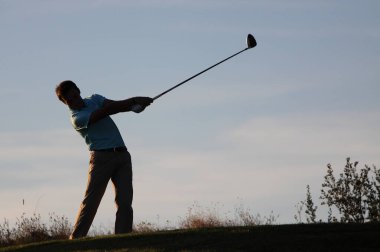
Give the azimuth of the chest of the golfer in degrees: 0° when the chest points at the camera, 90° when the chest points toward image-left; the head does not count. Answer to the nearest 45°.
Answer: approximately 315°
